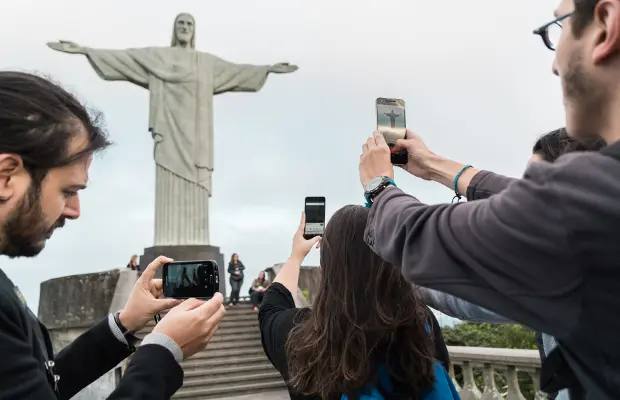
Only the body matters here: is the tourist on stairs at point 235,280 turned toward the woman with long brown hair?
yes

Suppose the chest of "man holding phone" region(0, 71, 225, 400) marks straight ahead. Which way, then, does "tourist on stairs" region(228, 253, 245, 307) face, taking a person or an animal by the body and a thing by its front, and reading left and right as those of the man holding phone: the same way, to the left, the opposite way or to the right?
to the right

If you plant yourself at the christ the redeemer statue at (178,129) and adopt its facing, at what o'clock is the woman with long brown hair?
The woman with long brown hair is roughly at 12 o'clock from the christ the redeemer statue.

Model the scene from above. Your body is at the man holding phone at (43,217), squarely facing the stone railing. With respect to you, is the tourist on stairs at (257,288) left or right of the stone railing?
left

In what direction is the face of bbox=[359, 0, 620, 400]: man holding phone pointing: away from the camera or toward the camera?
away from the camera

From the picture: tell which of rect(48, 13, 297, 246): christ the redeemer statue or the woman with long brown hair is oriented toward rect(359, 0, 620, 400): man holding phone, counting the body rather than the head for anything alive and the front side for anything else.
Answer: the christ the redeemer statue

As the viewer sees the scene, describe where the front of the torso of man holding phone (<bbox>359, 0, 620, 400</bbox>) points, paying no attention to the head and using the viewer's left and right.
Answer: facing away from the viewer and to the left of the viewer

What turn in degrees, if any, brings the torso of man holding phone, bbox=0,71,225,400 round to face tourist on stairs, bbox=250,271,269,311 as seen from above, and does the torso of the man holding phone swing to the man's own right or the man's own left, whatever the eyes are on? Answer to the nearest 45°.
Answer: approximately 90° to the man's own left

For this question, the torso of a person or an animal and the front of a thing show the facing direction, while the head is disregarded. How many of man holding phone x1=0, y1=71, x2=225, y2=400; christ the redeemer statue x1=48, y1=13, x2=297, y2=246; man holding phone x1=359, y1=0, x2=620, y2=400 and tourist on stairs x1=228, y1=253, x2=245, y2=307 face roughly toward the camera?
2

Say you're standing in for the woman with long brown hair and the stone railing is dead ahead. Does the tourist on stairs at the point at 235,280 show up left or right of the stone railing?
left

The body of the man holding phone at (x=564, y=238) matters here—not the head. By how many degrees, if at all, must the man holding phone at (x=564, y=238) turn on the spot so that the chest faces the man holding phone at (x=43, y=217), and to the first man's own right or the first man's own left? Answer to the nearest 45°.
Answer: approximately 45° to the first man's own left

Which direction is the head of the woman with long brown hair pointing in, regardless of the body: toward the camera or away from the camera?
away from the camera

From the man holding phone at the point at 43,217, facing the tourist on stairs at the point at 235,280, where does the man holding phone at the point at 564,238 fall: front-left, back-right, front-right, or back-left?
back-right

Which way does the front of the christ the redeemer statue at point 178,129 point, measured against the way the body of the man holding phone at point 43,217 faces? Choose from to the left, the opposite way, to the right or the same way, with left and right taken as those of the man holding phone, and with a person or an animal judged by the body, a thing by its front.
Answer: to the right

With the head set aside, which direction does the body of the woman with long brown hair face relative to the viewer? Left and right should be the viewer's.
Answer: facing away from the viewer

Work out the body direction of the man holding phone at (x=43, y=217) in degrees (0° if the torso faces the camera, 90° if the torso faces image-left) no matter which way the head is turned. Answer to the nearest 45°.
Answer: approximately 270°
